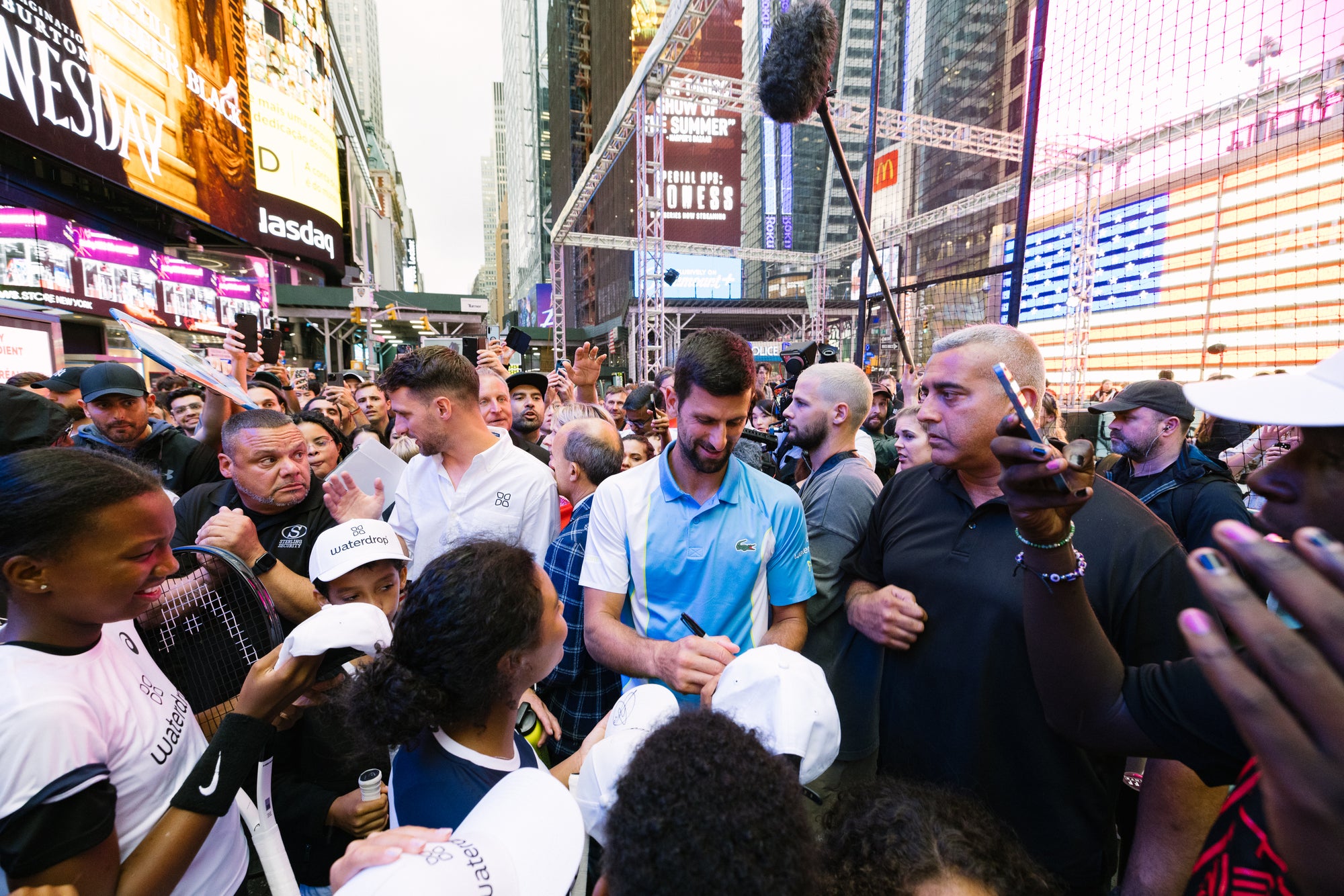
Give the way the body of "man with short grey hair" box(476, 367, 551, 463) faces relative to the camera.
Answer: toward the camera

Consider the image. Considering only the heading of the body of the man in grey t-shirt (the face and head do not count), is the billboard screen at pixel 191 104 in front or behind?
in front

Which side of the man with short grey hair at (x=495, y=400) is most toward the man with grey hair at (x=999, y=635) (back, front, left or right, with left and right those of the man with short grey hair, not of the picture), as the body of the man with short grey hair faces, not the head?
front

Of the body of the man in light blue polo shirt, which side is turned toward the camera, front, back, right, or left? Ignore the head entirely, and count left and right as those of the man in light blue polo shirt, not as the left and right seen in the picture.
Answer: front

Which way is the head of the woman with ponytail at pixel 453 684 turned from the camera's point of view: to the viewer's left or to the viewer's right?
to the viewer's right

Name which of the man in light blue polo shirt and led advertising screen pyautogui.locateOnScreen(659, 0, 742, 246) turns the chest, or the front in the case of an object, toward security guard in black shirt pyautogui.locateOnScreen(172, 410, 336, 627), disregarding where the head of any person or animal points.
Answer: the led advertising screen

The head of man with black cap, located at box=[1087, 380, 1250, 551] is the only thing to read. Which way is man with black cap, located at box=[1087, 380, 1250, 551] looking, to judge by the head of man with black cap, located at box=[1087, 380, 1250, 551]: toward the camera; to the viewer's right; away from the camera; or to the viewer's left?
to the viewer's left

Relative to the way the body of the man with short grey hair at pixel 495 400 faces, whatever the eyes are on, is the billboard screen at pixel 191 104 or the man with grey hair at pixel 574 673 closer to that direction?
the man with grey hair

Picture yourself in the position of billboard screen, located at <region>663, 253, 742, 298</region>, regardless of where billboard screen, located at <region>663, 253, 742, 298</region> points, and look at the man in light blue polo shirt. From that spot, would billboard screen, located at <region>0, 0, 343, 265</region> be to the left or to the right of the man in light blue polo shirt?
right

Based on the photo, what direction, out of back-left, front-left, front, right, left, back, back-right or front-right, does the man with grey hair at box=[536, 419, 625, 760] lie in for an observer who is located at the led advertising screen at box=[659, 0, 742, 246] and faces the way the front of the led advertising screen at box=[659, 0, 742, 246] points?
front
